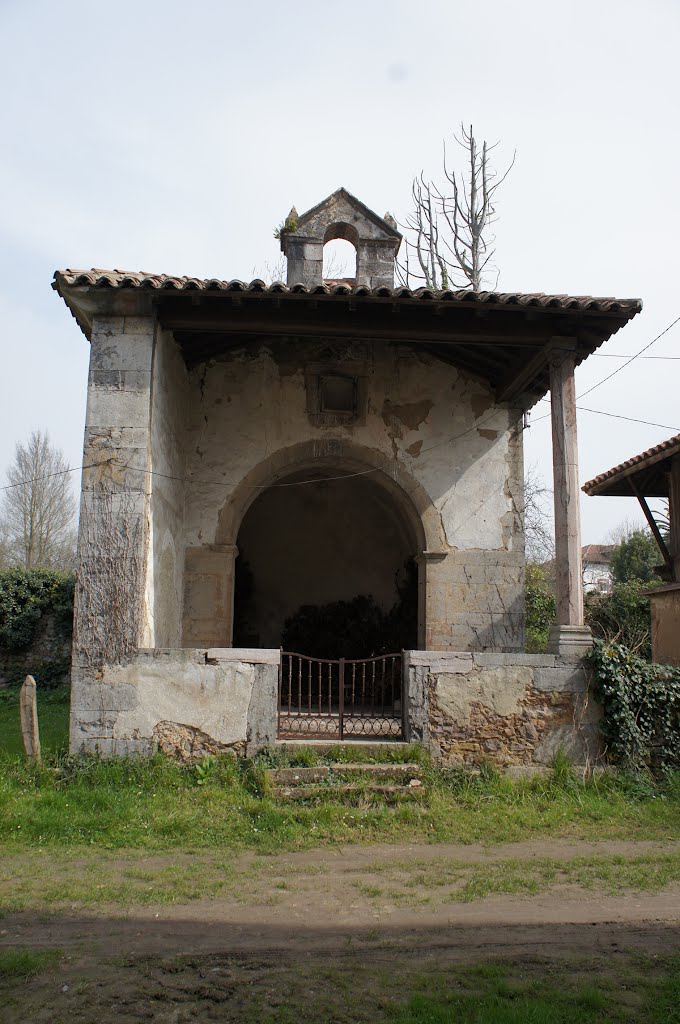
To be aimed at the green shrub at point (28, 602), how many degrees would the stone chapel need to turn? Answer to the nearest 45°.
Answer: approximately 135° to its right

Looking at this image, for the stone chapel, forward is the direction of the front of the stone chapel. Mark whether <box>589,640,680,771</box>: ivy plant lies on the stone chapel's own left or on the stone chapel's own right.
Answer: on the stone chapel's own left

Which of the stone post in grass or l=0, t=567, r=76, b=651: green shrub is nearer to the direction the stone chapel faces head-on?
the stone post in grass

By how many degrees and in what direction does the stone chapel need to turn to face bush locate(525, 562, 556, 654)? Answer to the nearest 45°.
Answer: approximately 135° to its left

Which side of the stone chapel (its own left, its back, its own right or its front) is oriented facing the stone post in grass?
right

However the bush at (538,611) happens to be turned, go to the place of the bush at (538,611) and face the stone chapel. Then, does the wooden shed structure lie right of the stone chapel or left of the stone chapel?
left

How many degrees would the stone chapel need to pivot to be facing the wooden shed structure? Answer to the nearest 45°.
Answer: approximately 135° to its left

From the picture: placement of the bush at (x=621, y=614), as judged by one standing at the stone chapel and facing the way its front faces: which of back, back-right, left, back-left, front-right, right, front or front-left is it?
back-left

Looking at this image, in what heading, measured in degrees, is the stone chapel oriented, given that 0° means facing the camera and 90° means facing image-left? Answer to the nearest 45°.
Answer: approximately 0°
